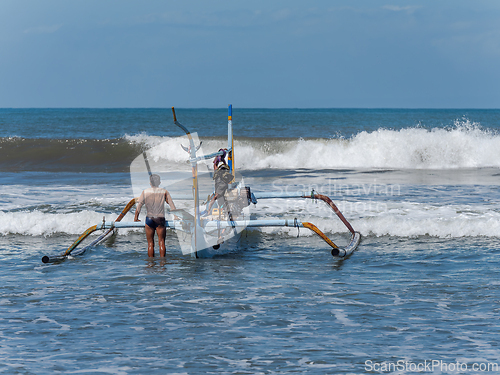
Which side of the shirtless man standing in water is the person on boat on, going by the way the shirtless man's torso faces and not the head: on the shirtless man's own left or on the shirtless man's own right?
on the shirtless man's own right

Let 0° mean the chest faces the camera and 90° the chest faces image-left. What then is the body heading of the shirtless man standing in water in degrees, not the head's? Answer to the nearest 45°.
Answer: approximately 180°
